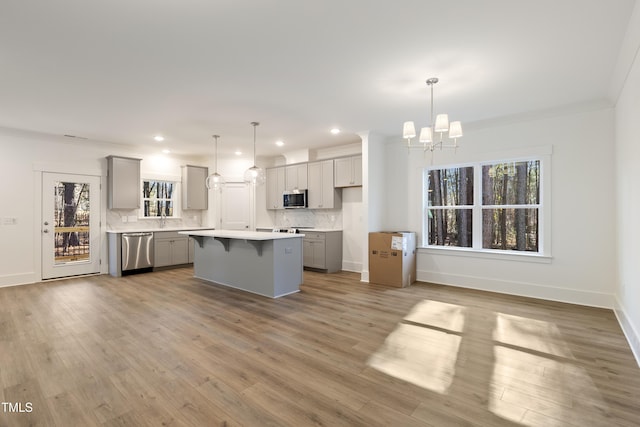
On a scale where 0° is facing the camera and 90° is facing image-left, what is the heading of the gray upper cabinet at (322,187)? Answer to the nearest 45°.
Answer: approximately 45°

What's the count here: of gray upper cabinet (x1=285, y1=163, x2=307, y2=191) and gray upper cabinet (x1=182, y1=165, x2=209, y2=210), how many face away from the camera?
0

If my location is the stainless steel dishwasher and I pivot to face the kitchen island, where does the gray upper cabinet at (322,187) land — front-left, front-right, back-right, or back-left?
front-left

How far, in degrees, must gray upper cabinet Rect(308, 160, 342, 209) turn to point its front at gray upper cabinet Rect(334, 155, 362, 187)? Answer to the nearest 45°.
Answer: approximately 90° to its left

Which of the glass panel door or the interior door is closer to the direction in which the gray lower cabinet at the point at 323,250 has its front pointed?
the glass panel door

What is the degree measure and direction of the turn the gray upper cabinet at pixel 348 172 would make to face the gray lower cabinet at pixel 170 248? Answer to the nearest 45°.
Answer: approximately 45° to its right

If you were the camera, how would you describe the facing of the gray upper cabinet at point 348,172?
facing the viewer and to the left of the viewer

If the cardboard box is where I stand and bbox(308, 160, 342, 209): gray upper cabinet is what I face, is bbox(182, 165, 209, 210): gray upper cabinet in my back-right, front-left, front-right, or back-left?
front-left

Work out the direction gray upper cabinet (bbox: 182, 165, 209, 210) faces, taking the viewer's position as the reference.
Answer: facing the viewer and to the right of the viewer
